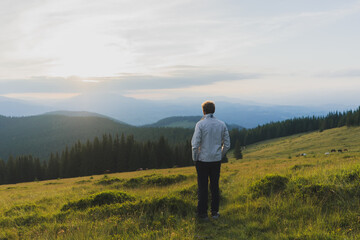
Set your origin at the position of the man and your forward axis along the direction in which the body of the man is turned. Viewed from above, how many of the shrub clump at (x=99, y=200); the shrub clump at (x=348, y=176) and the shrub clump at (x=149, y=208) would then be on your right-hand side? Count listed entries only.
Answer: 1

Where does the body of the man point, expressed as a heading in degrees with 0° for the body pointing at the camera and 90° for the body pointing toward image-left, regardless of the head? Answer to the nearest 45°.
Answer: approximately 180°

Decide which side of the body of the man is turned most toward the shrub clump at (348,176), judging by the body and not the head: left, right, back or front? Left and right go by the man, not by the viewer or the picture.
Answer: right

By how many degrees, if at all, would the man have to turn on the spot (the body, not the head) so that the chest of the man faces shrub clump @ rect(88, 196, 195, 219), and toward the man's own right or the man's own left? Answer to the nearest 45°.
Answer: approximately 90° to the man's own left

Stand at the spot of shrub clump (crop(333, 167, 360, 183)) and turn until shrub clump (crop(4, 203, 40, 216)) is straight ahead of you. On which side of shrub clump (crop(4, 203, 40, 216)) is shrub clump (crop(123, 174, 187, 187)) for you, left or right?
right

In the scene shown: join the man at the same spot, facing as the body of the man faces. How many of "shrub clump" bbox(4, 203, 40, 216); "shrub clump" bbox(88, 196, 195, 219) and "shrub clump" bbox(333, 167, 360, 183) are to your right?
1
